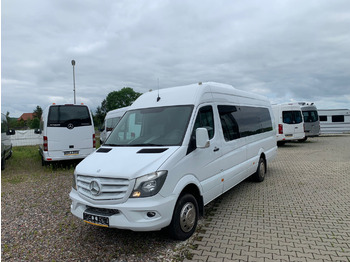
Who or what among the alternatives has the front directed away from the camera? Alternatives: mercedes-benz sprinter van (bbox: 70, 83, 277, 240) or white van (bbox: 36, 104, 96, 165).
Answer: the white van

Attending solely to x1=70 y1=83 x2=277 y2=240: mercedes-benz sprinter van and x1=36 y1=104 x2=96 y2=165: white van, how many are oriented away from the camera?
1

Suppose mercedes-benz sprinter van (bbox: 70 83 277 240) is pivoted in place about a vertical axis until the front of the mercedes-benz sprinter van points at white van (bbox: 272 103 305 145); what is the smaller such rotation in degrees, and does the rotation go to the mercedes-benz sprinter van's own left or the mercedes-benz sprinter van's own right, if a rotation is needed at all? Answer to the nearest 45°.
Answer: approximately 180°

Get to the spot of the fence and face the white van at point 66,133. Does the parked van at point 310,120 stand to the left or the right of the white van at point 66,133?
left

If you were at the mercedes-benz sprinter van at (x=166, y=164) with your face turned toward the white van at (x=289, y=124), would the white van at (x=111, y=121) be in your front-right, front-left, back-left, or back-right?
front-left

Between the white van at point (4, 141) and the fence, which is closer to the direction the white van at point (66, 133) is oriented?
the fence

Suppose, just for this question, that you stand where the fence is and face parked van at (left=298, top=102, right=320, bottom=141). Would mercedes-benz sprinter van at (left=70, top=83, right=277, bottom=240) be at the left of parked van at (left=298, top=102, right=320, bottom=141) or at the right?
right

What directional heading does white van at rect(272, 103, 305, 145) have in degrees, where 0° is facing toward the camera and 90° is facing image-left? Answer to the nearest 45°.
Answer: approximately 135°

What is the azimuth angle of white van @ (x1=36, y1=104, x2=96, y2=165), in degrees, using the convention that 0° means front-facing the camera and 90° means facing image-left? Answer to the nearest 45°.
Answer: approximately 180°

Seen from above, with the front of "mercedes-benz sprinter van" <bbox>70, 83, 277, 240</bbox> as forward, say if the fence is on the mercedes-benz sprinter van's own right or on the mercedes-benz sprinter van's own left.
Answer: on the mercedes-benz sprinter van's own right

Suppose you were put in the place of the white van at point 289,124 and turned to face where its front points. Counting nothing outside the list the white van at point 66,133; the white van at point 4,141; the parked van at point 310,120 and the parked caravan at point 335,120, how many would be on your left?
2

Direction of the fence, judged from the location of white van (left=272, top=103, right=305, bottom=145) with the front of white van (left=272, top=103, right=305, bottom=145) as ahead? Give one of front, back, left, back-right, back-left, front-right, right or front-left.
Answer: front-left

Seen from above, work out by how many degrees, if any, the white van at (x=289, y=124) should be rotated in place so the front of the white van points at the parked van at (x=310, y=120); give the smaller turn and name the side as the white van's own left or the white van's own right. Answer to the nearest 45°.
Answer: approximately 45° to the white van's own right

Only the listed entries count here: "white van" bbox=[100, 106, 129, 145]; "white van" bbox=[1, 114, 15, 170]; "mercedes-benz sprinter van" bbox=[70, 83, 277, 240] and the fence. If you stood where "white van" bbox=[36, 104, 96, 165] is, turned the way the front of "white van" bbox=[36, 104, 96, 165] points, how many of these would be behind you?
1

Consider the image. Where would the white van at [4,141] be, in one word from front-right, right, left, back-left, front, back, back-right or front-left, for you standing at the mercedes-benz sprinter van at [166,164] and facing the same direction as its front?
right

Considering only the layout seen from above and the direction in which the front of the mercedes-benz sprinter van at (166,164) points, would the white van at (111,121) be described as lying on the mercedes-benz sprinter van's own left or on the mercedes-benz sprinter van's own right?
on the mercedes-benz sprinter van's own right

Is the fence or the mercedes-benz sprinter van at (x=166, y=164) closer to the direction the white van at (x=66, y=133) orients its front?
the fence

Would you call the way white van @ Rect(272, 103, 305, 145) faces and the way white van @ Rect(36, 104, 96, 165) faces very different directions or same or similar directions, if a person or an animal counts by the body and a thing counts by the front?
same or similar directions
